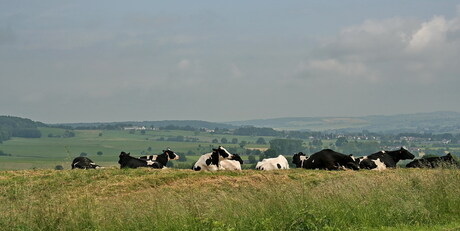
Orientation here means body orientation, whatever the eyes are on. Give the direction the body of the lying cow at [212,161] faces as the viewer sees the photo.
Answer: to the viewer's right

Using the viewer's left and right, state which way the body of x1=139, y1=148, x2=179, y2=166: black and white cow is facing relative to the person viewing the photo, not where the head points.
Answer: facing to the right of the viewer

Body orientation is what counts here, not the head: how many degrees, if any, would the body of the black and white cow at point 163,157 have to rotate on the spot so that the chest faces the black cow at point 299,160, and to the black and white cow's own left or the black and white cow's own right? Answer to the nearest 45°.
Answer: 0° — it already faces it

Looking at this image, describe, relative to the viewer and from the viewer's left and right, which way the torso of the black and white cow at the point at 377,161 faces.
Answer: facing to the right of the viewer

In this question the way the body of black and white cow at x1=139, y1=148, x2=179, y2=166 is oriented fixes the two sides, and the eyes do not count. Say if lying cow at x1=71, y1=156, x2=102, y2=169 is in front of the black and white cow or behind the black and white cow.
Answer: behind

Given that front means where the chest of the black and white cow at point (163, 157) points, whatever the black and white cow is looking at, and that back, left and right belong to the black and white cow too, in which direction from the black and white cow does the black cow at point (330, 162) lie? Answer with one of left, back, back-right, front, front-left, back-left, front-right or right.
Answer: front-right
